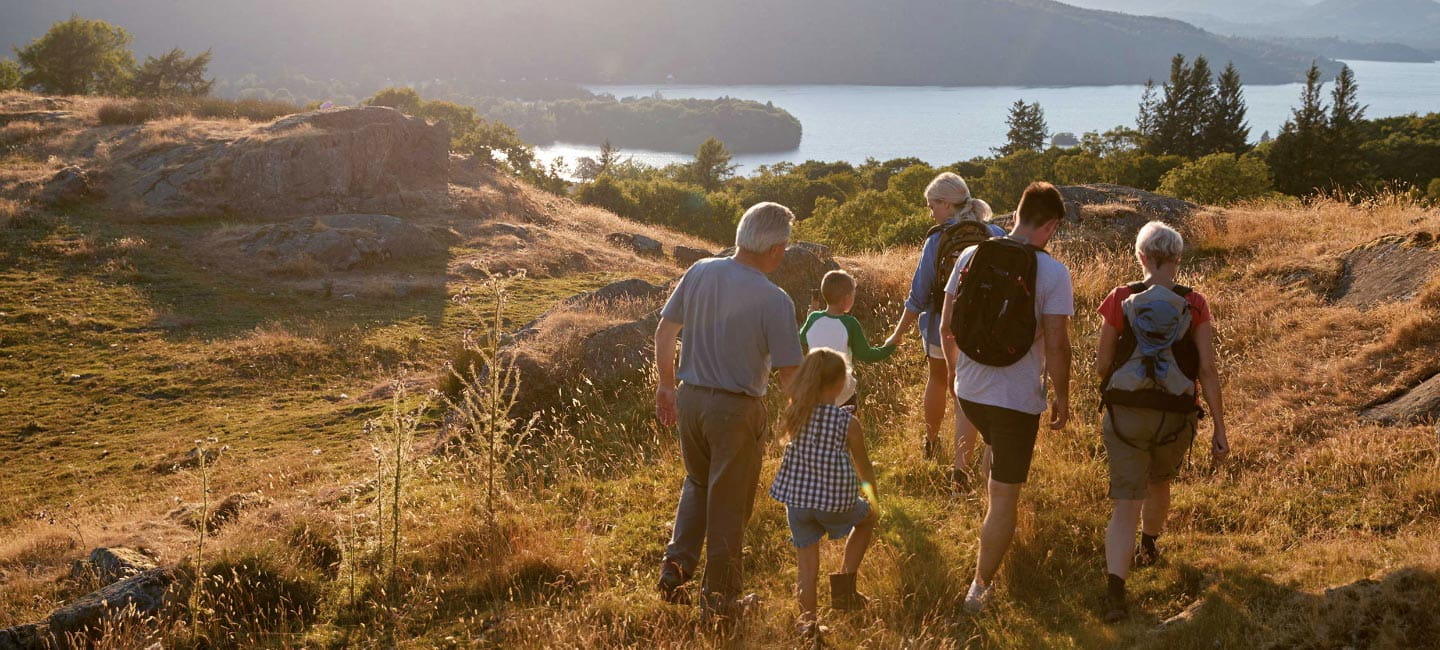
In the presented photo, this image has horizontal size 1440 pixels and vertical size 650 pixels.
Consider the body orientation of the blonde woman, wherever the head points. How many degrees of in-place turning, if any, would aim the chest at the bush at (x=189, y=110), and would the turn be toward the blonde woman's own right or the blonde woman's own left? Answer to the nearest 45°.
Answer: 0° — they already face it

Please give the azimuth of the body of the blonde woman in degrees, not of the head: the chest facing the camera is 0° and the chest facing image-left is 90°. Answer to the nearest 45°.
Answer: approximately 135°

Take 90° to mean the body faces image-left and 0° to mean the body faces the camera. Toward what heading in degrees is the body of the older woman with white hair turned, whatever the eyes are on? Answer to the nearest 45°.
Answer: approximately 180°

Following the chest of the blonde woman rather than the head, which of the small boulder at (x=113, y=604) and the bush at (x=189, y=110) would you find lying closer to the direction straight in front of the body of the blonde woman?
the bush

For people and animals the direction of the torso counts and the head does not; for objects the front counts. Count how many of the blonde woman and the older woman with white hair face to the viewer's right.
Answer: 0

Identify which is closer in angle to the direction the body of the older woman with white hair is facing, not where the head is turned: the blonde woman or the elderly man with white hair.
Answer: the blonde woman

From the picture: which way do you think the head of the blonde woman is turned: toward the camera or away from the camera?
away from the camera

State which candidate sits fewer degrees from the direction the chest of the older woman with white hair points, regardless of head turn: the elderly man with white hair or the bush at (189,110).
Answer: the bush

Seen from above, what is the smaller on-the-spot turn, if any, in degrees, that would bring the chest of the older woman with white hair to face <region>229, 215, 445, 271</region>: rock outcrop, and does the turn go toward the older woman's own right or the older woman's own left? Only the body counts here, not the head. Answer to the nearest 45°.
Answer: approximately 45° to the older woman's own left

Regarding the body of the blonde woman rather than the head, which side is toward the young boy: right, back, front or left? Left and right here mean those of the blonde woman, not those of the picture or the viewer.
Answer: left
